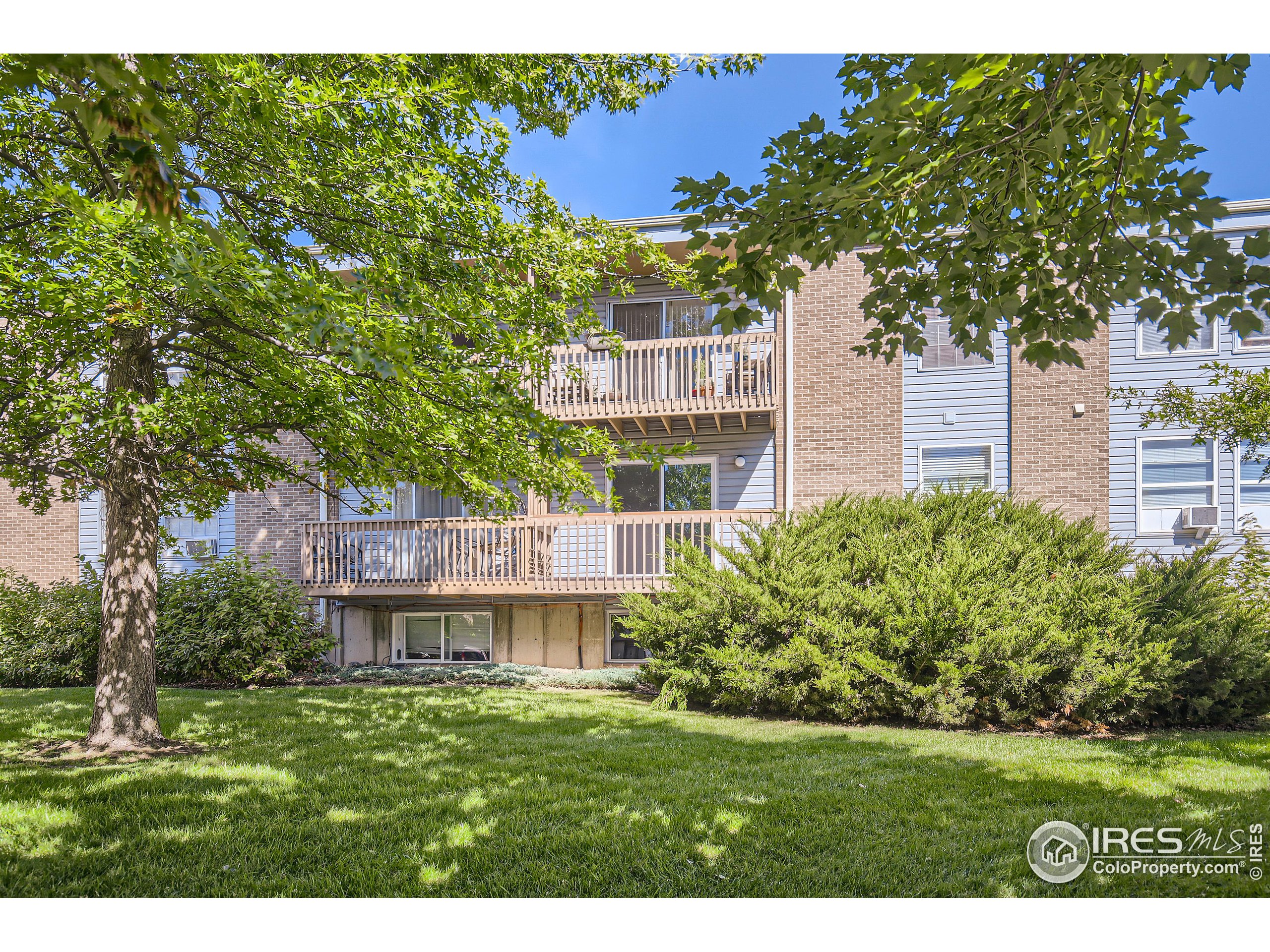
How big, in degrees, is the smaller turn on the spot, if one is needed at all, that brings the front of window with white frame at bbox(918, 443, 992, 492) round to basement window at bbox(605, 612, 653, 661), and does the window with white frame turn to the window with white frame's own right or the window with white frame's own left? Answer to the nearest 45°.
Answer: approximately 90° to the window with white frame's own right

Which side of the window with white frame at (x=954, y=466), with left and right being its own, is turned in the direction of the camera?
front

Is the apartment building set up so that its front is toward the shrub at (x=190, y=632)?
no

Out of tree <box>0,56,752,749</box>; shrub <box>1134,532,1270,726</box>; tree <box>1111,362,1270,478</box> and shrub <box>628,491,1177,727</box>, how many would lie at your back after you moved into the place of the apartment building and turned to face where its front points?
0

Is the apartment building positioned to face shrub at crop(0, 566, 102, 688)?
no

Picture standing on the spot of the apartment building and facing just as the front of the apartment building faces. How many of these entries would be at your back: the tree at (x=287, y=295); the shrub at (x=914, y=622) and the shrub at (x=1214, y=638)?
0

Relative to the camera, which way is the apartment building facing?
toward the camera

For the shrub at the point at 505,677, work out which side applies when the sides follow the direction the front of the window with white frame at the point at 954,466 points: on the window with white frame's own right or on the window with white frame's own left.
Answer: on the window with white frame's own right

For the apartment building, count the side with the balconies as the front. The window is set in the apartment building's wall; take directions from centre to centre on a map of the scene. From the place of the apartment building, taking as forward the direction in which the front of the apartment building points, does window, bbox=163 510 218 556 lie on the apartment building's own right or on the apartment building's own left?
on the apartment building's own right

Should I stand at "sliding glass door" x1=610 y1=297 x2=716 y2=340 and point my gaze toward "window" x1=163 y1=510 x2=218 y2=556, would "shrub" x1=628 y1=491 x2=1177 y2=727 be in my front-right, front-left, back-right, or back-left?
back-left

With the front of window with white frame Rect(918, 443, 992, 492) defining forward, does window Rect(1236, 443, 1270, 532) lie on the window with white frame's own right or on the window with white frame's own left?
on the window with white frame's own left
